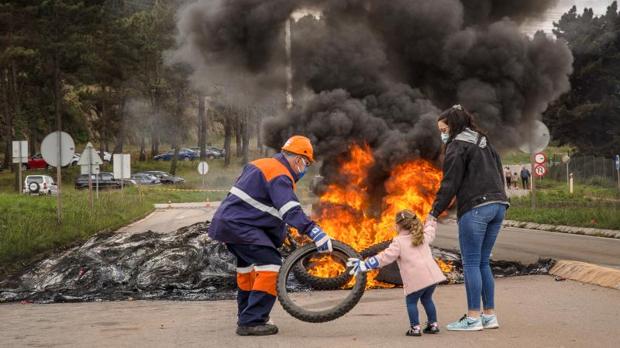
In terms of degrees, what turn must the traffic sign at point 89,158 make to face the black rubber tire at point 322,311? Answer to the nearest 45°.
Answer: approximately 180°

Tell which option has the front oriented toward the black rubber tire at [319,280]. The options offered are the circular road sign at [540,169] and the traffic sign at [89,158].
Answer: the circular road sign

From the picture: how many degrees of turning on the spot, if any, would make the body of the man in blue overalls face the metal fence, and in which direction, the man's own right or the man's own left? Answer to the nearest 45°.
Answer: approximately 45° to the man's own left

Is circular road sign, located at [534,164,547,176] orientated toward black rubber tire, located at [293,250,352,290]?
yes

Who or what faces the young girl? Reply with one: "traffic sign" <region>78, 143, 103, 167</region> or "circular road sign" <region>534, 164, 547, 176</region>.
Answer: the circular road sign

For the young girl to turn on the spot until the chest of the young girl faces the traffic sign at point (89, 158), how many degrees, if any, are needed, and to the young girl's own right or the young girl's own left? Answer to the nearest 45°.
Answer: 0° — they already face it

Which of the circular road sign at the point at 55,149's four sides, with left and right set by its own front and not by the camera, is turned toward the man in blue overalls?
back

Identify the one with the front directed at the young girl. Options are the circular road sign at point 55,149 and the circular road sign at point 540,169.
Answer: the circular road sign at point 540,169

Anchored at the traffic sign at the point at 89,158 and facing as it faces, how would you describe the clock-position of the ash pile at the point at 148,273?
The ash pile is roughly at 6 o'clock from the traffic sign.

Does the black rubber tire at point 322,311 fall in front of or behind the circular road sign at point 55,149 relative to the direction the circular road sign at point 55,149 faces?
behind

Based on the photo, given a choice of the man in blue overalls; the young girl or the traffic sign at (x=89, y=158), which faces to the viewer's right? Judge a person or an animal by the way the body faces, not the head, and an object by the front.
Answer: the man in blue overalls

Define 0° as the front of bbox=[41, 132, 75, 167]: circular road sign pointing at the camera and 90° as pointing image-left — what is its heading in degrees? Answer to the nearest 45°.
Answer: approximately 180°

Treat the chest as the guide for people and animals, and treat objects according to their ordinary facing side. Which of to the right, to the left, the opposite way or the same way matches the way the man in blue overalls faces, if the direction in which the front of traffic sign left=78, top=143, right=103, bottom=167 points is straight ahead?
to the right

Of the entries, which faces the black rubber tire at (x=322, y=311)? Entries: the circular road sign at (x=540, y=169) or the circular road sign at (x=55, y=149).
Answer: the circular road sign at (x=540, y=169)

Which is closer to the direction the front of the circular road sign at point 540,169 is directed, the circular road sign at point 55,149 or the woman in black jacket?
the woman in black jacket

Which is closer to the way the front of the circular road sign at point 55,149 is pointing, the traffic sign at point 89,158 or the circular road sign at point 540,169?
the traffic sign

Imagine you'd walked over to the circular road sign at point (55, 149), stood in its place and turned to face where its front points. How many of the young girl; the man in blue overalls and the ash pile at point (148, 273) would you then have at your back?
3

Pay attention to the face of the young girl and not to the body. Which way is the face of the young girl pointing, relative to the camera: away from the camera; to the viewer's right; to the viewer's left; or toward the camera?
away from the camera

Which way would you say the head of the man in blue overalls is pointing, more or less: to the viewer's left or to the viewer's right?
to the viewer's right

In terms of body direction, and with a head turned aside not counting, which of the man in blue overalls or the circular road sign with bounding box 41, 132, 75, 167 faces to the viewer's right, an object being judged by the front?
the man in blue overalls
